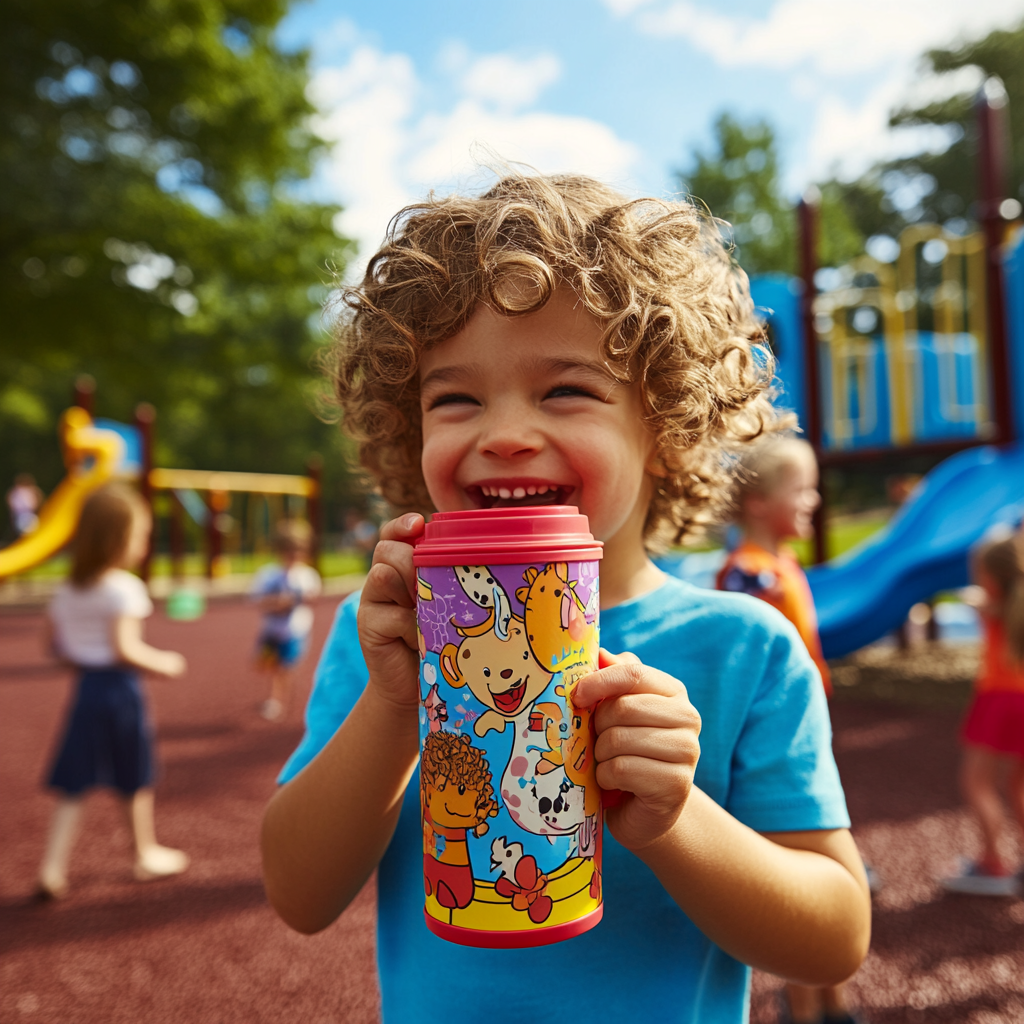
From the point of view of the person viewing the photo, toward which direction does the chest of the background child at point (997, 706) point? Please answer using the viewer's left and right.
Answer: facing to the left of the viewer

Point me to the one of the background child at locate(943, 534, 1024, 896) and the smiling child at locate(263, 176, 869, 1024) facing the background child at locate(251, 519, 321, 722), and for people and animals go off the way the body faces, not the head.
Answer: the background child at locate(943, 534, 1024, 896)

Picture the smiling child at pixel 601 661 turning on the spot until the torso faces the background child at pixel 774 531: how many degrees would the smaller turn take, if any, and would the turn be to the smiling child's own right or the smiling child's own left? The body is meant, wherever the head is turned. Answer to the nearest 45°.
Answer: approximately 180°

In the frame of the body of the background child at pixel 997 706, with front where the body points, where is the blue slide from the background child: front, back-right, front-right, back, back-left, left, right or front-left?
right

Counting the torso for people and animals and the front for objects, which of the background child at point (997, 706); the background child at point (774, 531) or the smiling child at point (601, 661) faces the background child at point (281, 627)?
the background child at point (997, 706)

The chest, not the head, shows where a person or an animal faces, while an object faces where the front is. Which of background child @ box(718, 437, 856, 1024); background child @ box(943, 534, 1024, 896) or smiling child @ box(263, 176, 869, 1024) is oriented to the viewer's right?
background child @ box(718, 437, 856, 1024)

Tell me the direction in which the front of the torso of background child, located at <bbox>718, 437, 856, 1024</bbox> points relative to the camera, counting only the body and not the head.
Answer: to the viewer's right
